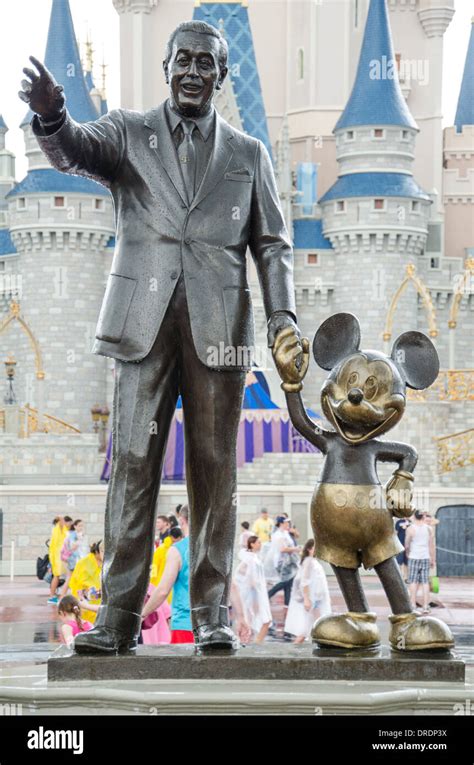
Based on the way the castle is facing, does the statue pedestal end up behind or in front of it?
in front

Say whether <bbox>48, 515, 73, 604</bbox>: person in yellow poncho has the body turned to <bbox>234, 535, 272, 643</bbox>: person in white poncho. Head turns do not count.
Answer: no

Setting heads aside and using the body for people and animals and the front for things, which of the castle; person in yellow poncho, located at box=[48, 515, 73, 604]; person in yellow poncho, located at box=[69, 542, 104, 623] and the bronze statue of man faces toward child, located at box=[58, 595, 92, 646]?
the castle

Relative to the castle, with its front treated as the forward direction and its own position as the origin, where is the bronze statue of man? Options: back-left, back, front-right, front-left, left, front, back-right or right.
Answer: front

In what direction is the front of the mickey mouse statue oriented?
toward the camera

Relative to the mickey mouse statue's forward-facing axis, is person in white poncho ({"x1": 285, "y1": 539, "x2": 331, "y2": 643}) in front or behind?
behind

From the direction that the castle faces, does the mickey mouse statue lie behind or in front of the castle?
in front

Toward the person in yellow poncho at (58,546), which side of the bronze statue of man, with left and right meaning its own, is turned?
back

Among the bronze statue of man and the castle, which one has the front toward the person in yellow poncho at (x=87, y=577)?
the castle

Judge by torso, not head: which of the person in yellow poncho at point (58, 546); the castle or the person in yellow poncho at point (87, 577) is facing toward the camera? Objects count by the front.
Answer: the castle

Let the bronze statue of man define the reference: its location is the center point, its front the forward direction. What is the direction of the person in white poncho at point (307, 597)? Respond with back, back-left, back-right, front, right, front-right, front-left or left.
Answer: back

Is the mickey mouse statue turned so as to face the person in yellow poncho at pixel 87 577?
no

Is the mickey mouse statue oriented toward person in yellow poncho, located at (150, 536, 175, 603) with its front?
no

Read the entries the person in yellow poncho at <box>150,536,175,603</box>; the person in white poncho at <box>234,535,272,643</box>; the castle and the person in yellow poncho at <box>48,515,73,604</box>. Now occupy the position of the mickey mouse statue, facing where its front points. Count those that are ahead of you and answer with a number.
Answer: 0

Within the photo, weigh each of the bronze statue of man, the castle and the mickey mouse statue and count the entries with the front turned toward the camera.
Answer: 3

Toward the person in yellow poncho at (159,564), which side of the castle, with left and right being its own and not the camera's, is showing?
front
